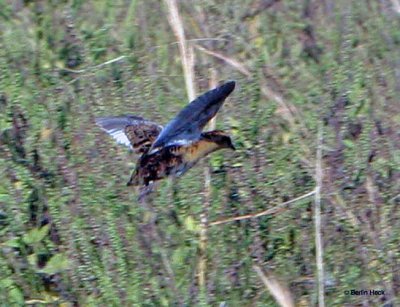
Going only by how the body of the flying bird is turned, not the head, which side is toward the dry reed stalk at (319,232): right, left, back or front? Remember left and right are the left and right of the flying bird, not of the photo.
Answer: front

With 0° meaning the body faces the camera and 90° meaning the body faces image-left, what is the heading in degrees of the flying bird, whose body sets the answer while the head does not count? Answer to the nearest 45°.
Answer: approximately 270°
